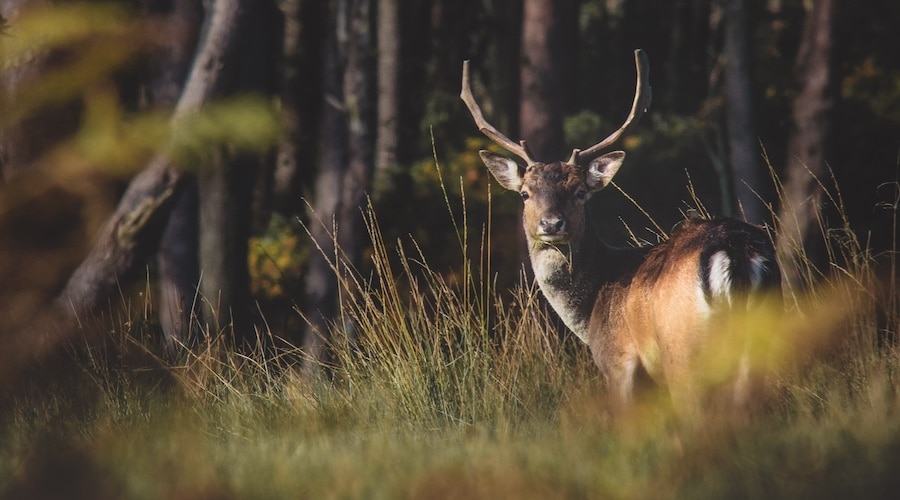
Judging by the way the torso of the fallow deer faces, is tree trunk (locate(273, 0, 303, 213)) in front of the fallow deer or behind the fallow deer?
in front

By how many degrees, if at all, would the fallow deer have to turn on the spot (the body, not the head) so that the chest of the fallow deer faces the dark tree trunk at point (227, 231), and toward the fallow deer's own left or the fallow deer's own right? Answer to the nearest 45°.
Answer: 0° — it already faces it

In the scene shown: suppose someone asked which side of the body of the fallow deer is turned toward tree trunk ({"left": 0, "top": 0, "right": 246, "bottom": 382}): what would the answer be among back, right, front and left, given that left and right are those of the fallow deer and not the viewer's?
front

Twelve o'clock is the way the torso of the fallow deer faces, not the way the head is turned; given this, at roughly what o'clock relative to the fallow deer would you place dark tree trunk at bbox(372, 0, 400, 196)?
The dark tree trunk is roughly at 1 o'clock from the fallow deer.

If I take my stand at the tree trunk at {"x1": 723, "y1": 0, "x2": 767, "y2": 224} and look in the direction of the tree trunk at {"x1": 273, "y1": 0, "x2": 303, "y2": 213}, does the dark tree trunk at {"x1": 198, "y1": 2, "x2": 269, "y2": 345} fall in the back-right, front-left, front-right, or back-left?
front-left

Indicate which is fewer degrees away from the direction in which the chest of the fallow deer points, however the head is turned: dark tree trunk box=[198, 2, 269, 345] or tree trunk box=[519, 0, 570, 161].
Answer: the dark tree trunk

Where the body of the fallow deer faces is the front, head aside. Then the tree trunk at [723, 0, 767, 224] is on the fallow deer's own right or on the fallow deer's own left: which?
on the fallow deer's own right

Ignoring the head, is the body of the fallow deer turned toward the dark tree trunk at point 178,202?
yes

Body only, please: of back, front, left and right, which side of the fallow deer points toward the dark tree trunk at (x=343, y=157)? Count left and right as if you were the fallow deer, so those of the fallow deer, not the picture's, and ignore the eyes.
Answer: front

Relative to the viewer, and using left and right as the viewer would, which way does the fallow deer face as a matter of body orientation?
facing away from the viewer and to the left of the viewer

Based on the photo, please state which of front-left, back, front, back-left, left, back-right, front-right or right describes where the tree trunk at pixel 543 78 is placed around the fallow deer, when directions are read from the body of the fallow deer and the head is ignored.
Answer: front-right

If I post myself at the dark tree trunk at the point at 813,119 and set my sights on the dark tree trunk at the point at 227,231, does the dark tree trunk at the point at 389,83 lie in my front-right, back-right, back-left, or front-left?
front-right
